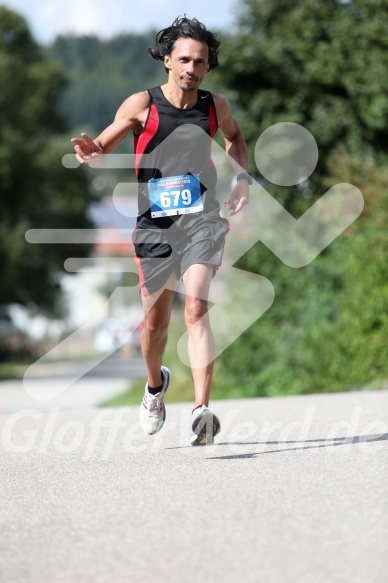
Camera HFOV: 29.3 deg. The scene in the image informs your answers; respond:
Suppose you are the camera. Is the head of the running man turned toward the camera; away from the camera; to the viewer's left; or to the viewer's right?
toward the camera

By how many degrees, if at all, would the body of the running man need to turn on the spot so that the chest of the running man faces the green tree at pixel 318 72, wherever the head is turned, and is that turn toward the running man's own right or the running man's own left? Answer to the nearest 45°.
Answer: approximately 180°

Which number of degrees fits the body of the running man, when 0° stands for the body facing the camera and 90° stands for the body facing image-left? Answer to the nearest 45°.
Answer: approximately 0°
